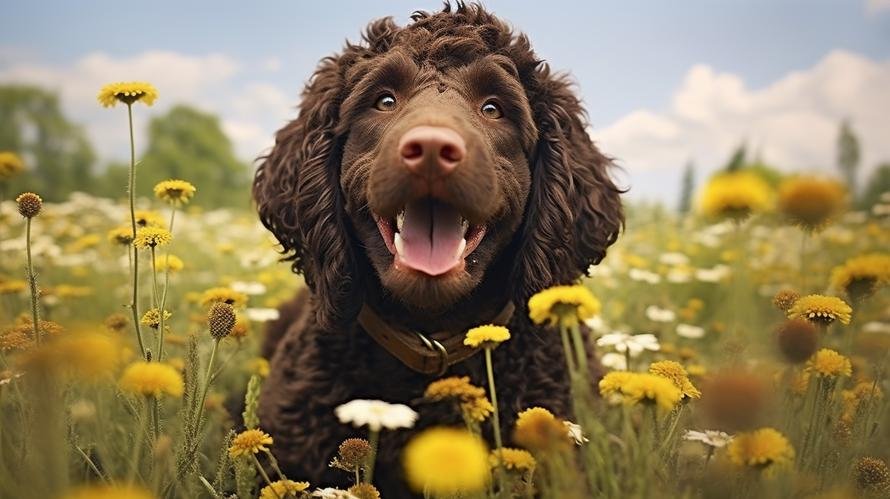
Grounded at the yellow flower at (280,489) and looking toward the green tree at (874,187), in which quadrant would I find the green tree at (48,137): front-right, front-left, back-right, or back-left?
front-left

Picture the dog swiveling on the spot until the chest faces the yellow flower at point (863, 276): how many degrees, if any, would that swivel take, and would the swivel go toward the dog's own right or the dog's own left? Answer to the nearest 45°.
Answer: approximately 45° to the dog's own left

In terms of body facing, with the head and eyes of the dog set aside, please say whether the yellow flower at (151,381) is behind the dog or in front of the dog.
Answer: in front

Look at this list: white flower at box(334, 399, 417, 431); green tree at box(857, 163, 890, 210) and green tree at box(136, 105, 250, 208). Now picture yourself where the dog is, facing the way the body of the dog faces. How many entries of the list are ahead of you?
1

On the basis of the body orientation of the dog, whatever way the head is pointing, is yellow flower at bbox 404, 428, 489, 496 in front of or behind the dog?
in front

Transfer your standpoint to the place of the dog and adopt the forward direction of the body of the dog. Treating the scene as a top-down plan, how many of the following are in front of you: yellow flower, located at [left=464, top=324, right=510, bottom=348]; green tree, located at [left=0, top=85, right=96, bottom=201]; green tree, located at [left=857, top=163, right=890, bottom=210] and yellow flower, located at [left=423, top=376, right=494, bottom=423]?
2

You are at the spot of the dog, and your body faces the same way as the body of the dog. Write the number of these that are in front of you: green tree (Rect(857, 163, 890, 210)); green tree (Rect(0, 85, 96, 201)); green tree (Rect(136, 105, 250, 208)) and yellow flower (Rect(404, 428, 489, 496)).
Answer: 1

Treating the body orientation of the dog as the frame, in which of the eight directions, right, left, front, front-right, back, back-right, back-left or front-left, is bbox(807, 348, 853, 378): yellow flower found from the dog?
front-left

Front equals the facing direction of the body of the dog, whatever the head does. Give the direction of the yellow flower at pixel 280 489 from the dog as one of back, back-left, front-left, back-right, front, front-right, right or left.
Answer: front

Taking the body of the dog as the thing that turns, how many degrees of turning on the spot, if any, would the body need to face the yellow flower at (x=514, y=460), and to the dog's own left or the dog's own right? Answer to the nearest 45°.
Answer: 0° — it already faces it

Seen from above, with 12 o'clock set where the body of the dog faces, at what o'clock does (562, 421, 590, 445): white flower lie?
The white flower is roughly at 11 o'clock from the dog.

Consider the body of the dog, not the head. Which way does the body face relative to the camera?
toward the camera

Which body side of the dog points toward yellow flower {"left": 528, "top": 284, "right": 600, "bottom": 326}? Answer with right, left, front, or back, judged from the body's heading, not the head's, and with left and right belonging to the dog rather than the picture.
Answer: front
